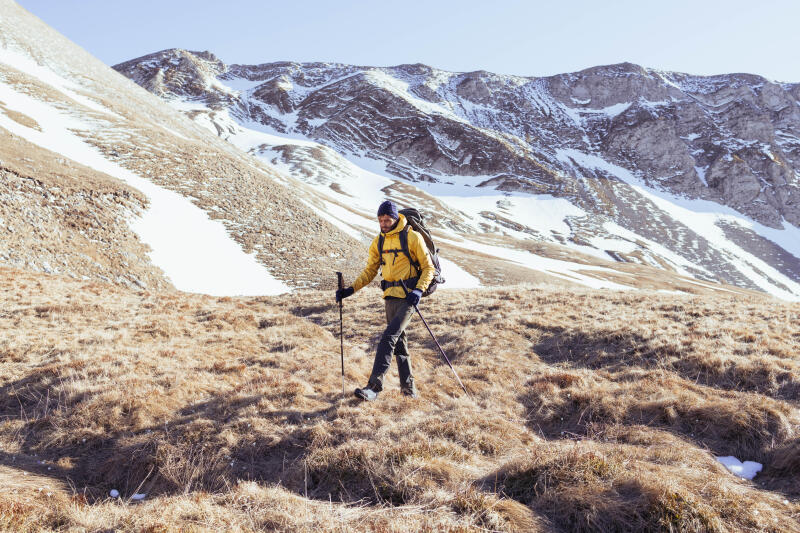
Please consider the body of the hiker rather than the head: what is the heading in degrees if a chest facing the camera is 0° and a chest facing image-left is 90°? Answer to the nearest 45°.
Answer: approximately 45°
